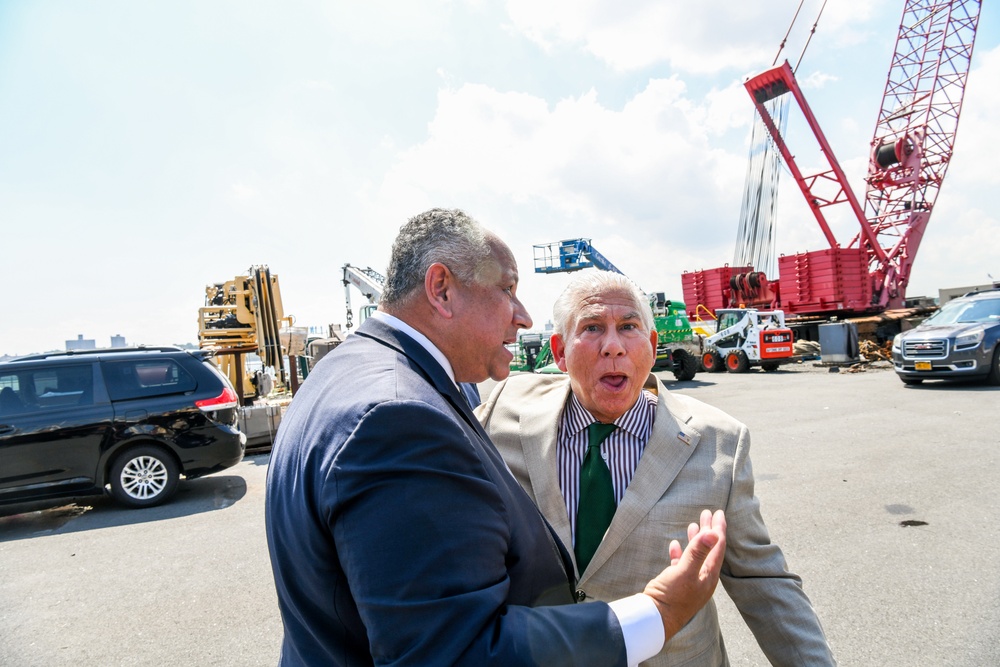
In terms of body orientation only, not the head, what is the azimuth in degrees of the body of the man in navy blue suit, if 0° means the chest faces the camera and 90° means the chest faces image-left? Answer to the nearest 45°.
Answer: approximately 270°

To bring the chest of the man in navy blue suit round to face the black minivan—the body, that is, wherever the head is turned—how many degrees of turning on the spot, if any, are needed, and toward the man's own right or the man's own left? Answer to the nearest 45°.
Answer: approximately 135° to the man's own left

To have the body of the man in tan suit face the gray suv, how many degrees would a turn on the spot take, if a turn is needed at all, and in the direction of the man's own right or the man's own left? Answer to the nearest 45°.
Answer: approximately 135° to the man's own left

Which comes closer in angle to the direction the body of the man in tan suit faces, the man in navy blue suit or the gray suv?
the man in navy blue suit

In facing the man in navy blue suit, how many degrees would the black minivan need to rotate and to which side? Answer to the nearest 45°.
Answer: approximately 90° to its left

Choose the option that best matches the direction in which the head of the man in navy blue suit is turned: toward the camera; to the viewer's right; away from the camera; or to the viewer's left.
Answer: to the viewer's right

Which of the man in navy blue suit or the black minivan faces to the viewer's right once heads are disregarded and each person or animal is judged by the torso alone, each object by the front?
the man in navy blue suit

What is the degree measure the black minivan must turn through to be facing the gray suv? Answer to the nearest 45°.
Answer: approximately 180°

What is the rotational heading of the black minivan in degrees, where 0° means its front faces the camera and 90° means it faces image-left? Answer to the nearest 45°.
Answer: approximately 90°

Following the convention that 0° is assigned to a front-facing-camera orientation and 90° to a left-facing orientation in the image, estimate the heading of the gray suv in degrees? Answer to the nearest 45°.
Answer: approximately 45°

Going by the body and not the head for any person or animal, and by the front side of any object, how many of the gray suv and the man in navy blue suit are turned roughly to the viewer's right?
1
